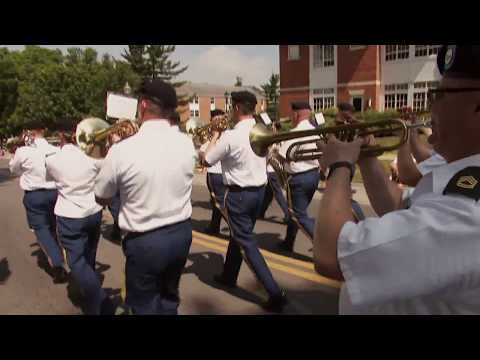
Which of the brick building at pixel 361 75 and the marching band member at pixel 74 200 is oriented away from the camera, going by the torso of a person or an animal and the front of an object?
the marching band member

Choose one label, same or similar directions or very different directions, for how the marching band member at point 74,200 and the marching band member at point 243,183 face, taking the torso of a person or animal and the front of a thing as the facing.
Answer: same or similar directions

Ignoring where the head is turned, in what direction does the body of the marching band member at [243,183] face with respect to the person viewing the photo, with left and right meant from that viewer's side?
facing away from the viewer and to the left of the viewer

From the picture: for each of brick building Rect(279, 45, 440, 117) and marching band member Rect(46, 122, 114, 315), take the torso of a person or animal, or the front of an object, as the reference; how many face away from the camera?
1

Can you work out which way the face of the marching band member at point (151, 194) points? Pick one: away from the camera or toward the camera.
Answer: away from the camera

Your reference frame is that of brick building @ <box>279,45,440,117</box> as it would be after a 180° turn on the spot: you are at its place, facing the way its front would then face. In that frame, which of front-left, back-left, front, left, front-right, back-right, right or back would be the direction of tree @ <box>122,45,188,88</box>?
left

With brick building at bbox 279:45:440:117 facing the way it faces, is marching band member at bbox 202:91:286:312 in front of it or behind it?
in front

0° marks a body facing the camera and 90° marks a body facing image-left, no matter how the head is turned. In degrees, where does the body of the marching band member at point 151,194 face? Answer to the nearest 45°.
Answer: approximately 135°

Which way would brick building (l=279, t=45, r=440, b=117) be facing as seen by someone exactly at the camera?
facing the viewer and to the left of the viewer

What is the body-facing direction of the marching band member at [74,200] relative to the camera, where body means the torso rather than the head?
away from the camera

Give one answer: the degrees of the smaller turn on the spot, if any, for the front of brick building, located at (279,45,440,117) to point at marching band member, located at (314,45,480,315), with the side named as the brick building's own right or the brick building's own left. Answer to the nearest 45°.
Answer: approximately 45° to the brick building's own left

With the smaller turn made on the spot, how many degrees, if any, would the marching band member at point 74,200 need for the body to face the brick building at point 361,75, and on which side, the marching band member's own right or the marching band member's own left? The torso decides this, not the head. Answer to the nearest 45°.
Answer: approximately 45° to the marching band member's own right

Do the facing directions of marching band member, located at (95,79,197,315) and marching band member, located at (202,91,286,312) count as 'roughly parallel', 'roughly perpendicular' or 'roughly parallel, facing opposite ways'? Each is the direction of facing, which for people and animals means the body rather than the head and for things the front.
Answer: roughly parallel

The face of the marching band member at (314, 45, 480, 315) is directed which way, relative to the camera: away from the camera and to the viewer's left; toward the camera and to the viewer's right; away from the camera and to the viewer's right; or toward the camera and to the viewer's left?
away from the camera and to the viewer's left
